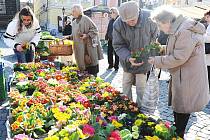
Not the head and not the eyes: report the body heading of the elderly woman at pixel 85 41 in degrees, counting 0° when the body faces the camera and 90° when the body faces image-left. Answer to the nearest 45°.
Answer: approximately 45°

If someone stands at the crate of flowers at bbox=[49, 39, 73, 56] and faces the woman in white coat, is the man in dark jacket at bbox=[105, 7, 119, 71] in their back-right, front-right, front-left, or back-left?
back-right

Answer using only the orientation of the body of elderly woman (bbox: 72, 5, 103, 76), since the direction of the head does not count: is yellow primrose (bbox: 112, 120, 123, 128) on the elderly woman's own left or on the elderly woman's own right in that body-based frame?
on the elderly woman's own left

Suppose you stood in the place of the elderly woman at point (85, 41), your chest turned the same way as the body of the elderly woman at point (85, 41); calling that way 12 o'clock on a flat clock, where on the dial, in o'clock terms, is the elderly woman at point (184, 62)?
the elderly woman at point (184, 62) is roughly at 8 o'clock from the elderly woman at point (85, 41).

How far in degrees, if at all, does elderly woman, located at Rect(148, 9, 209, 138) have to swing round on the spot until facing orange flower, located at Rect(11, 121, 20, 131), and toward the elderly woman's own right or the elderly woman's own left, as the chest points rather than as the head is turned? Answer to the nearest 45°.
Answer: approximately 45° to the elderly woman's own left

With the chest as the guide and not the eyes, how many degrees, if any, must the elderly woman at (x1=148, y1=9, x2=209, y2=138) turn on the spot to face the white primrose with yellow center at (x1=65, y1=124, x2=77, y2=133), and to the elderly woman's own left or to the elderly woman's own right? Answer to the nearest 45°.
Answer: approximately 45° to the elderly woman's own left

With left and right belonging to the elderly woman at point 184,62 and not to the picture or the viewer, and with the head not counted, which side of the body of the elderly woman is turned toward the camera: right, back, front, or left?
left

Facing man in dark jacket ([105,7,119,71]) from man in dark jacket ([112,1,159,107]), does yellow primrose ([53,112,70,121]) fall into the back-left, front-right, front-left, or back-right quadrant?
back-left

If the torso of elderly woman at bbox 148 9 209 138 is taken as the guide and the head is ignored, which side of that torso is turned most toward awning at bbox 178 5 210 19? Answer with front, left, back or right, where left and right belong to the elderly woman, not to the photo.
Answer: right

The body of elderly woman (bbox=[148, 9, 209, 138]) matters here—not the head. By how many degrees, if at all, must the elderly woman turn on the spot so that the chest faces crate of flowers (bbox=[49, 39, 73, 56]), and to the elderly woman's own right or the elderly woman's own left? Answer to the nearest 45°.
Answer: approximately 45° to the elderly woman's own right
